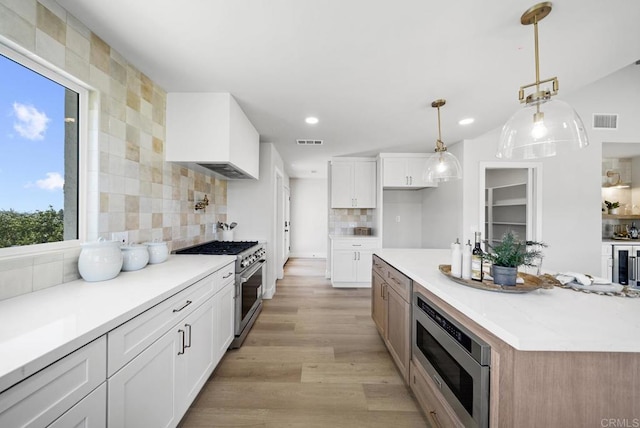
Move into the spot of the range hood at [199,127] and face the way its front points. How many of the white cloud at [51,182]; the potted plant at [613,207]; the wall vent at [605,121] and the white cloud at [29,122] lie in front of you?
2

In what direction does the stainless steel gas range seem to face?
to the viewer's right

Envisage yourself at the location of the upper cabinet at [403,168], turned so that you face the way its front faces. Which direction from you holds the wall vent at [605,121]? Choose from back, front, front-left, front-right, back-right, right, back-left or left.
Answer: left

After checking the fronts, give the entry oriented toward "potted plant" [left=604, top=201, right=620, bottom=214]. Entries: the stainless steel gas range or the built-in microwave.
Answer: the stainless steel gas range

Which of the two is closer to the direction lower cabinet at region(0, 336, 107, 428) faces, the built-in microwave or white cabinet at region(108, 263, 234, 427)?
the built-in microwave

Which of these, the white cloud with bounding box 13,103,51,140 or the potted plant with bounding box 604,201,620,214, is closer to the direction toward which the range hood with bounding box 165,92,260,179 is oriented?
the potted plant

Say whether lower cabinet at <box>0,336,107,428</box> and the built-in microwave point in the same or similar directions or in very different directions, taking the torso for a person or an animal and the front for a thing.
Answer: very different directions

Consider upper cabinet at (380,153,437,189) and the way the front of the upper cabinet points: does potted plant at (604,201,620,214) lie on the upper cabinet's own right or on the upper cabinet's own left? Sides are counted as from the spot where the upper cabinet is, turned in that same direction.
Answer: on the upper cabinet's own left

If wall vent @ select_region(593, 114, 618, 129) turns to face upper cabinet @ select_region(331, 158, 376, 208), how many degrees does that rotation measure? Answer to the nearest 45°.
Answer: approximately 45° to its right

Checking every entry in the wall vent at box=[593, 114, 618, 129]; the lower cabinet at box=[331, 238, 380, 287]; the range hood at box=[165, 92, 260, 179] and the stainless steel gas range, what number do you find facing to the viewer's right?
2

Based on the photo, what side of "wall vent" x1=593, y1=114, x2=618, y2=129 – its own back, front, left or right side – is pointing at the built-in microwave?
front

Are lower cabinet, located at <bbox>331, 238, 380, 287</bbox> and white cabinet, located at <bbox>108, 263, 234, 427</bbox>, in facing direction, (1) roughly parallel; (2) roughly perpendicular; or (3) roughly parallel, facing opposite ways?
roughly perpendicular

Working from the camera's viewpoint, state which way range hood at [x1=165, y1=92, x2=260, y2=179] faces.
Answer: facing to the right of the viewer

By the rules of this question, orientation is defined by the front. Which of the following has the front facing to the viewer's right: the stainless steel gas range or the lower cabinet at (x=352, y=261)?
the stainless steel gas range

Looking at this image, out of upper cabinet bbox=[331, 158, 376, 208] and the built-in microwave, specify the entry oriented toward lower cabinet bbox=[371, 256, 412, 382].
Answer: the upper cabinet
